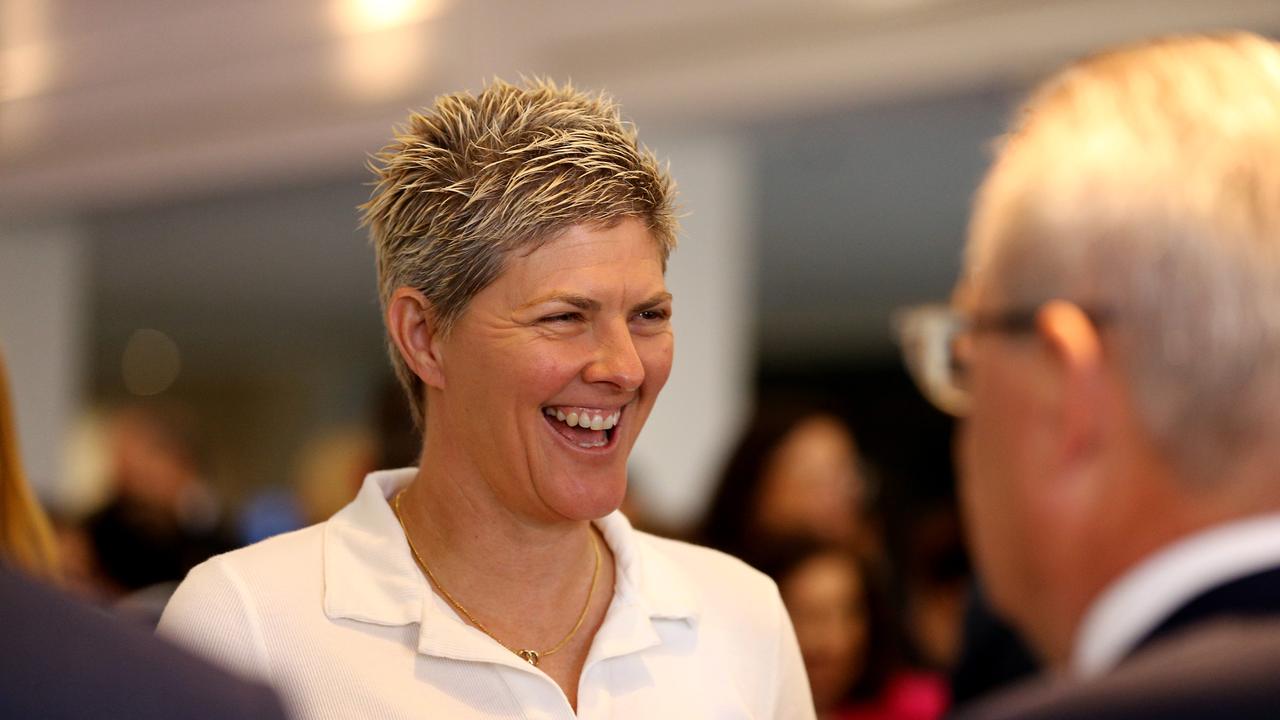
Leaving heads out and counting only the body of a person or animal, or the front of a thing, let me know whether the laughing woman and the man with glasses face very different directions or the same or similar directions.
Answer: very different directions

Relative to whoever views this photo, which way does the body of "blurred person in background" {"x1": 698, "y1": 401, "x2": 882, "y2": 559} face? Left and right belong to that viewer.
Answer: facing the viewer and to the right of the viewer

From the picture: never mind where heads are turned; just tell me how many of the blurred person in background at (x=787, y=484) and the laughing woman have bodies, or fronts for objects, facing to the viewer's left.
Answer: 0

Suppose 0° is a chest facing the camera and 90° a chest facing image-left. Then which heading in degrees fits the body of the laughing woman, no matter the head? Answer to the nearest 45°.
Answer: approximately 315°

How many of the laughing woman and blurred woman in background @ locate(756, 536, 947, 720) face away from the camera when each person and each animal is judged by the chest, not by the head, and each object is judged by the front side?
0

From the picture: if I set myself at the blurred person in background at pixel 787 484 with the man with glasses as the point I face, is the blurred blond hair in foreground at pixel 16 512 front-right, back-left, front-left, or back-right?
front-right

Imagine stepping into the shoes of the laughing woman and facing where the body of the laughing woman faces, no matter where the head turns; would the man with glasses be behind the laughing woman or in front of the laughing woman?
in front

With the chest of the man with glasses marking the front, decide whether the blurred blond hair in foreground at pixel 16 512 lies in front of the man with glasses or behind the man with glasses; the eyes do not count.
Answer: in front

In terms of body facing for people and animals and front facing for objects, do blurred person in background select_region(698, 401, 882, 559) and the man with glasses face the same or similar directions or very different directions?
very different directions

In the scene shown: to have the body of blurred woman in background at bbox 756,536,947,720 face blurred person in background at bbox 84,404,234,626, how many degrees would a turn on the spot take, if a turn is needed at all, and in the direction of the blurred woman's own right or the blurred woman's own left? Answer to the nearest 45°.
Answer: approximately 90° to the blurred woman's own right

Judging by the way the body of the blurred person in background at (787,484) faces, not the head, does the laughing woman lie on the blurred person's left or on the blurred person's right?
on the blurred person's right
